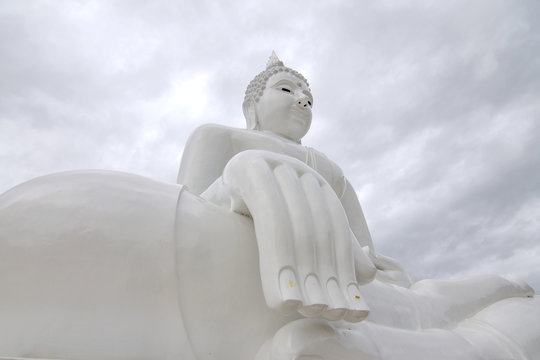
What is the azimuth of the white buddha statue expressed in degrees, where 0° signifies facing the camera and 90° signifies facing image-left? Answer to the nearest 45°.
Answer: approximately 315°
